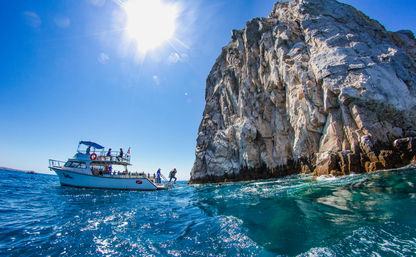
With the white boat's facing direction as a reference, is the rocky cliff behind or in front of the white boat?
behind

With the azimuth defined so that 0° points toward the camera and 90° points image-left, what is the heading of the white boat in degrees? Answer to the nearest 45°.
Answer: approximately 90°
